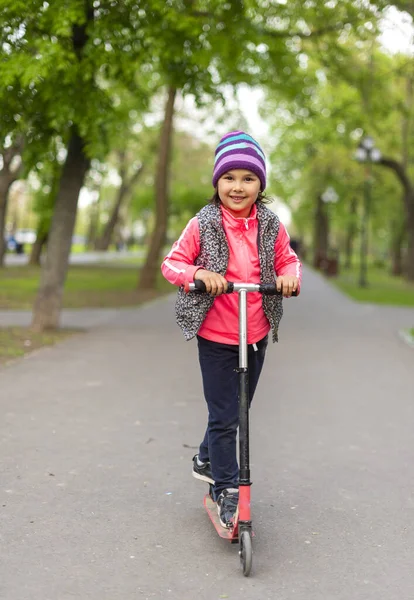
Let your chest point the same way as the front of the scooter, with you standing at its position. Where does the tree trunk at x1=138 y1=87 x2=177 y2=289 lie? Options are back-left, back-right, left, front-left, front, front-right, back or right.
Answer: back

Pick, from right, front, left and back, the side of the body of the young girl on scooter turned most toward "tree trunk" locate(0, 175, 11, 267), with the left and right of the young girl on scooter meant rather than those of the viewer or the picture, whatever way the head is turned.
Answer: back

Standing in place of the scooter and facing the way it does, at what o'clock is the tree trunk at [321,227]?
The tree trunk is roughly at 6 o'clock from the scooter.

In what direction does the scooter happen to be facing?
toward the camera

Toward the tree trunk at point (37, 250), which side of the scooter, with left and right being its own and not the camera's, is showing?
back

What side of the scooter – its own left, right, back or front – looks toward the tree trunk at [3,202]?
back

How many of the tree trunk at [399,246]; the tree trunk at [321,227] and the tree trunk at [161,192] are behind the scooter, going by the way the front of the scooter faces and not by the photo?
3

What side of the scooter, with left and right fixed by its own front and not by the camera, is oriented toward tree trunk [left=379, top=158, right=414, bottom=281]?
back

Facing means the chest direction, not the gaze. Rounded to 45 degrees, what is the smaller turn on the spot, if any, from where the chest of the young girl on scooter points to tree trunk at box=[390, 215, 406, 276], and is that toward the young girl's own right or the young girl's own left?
approximately 180°

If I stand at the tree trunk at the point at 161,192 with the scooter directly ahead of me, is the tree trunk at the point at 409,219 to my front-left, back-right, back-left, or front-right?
back-left

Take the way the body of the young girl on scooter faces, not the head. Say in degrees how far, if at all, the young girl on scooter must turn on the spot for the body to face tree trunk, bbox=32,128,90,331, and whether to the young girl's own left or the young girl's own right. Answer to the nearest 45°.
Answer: approximately 180°

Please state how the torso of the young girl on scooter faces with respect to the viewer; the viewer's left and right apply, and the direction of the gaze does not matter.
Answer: facing the viewer
